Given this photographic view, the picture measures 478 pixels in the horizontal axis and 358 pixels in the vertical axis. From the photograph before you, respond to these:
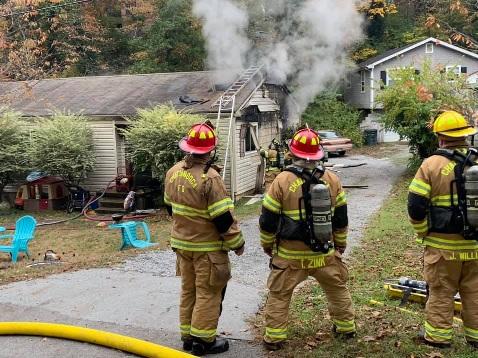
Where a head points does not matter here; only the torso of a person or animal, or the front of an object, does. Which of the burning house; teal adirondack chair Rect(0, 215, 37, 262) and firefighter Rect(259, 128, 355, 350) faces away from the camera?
the firefighter

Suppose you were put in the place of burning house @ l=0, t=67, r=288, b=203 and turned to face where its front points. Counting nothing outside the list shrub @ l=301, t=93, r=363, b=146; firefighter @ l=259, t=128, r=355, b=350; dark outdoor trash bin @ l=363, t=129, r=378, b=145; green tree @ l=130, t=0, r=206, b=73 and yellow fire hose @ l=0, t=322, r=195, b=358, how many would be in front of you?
2

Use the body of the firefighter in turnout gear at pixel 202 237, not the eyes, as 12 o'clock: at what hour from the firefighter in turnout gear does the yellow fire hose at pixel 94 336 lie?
The yellow fire hose is roughly at 8 o'clock from the firefighter in turnout gear.

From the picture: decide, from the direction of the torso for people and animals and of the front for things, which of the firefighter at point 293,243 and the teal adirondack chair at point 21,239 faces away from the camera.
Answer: the firefighter

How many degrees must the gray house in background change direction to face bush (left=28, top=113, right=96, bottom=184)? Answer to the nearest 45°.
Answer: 0° — it already faces it

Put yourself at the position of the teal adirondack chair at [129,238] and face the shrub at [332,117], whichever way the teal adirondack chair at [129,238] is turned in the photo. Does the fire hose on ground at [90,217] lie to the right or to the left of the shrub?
left

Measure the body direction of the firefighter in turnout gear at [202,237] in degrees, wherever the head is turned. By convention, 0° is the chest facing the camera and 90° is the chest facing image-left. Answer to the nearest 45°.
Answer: approximately 225°

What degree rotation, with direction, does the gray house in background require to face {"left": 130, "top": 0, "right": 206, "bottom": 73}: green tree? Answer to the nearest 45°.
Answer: approximately 45° to its right

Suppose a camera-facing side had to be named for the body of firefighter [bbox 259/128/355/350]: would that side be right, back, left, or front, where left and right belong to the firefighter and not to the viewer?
back

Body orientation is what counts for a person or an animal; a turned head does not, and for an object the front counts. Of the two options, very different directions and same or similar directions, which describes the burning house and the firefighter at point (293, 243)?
very different directions

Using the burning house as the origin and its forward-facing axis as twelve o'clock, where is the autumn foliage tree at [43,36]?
The autumn foliage tree is roughly at 5 o'clock from the burning house.

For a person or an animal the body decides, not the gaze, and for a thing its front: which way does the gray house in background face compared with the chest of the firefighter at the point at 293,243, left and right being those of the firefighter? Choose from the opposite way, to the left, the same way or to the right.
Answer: the opposite way

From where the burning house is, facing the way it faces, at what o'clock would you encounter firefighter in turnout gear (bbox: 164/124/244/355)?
The firefighter in turnout gear is roughly at 12 o'clock from the burning house.
